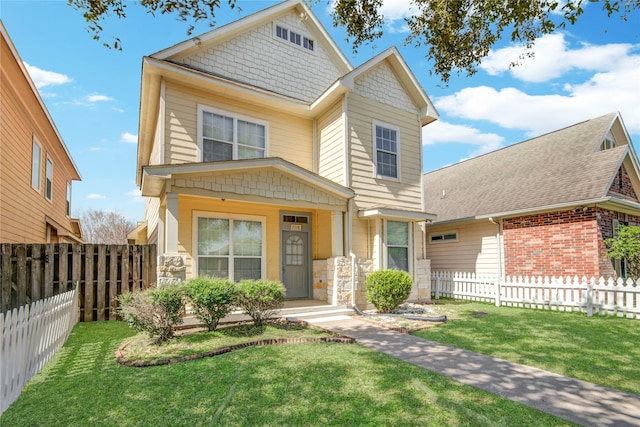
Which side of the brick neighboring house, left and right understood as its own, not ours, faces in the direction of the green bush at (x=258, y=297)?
right

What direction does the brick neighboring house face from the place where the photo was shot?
facing the viewer and to the right of the viewer

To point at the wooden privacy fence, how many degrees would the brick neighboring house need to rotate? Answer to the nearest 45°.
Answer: approximately 90° to its right

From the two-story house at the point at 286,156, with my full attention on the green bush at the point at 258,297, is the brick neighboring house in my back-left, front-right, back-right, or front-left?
back-left

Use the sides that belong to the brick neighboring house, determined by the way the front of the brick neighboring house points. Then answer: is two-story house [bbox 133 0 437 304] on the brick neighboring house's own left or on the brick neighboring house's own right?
on the brick neighboring house's own right

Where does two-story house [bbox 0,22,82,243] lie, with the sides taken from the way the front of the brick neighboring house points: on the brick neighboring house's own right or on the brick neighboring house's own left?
on the brick neighboring house's own right

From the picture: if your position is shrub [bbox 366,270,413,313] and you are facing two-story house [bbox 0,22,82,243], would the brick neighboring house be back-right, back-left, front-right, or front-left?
back-right

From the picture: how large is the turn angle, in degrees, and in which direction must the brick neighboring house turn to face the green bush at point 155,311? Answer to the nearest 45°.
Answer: approximately 90° to its right

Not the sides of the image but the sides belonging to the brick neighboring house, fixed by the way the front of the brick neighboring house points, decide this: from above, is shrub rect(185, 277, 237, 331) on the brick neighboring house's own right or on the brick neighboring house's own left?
on the brick neighboring house's own right

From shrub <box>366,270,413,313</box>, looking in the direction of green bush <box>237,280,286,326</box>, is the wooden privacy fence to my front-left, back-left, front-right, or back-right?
front-right

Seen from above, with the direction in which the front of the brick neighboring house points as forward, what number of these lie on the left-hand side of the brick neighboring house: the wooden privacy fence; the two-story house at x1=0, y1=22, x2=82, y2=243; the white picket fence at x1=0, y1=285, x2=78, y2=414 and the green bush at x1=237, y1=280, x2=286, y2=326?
0

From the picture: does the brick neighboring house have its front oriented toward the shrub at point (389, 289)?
no
